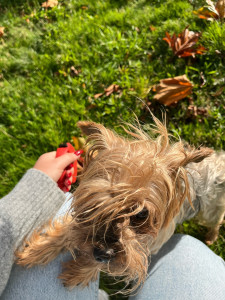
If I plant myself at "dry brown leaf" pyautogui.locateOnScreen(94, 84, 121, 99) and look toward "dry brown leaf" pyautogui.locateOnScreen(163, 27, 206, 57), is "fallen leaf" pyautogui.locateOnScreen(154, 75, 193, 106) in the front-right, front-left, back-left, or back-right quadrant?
front-right

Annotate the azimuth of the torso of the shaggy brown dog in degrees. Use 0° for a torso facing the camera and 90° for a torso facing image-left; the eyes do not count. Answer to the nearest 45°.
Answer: approximately 45°

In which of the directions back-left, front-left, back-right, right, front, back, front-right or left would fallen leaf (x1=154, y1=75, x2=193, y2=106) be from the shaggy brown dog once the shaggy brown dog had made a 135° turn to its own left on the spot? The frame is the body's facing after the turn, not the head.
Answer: front-left

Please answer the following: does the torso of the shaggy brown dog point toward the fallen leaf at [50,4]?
no

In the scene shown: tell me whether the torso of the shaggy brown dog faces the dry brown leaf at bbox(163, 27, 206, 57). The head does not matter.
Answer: no

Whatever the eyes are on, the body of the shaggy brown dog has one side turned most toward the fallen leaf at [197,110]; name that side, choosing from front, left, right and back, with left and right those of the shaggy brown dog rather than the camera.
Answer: back

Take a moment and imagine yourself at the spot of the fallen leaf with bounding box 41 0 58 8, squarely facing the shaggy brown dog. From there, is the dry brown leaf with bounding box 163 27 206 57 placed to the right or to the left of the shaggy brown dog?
left

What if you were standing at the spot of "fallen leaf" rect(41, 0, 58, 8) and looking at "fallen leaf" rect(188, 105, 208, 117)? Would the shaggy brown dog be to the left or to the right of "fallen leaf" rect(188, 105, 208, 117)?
right

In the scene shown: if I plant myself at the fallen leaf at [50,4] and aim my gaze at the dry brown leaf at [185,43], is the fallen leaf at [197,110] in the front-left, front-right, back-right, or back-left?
front-right

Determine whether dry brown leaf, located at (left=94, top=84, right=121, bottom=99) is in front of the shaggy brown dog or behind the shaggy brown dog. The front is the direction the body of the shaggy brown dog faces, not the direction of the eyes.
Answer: behind
